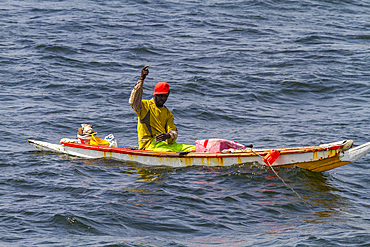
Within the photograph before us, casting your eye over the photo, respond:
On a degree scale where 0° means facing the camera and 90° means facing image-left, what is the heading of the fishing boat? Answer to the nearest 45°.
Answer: approximately 270°

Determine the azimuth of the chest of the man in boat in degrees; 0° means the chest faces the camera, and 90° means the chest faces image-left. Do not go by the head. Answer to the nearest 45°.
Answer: approximately 315°
